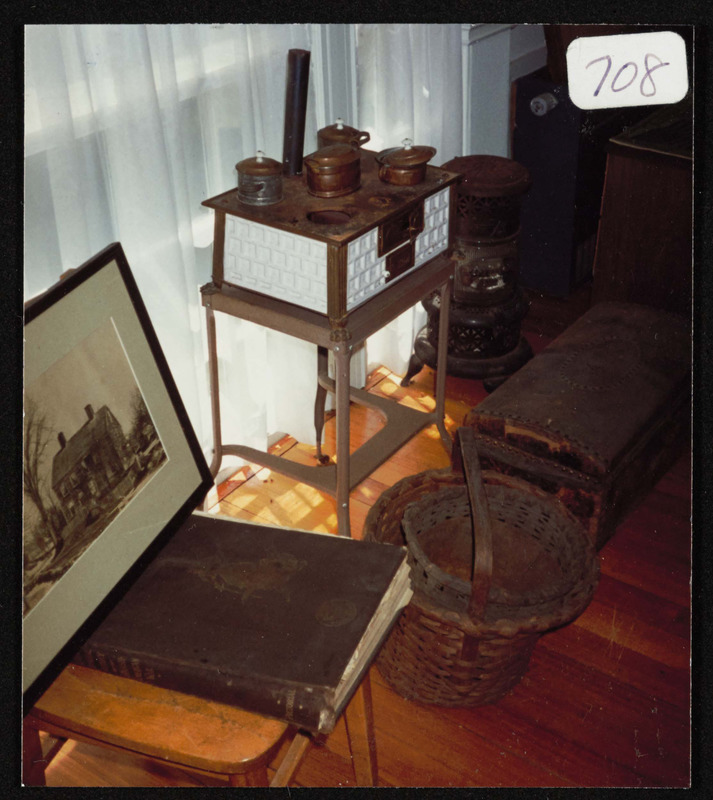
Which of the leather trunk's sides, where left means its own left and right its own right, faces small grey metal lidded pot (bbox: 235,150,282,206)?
right

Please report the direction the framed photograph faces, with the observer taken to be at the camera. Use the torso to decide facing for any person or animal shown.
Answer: facing the viewer and to the right of the viewer

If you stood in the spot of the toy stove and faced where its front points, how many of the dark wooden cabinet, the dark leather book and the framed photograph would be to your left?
1

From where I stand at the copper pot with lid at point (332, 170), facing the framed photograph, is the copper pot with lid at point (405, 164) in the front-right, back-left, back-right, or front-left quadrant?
back-left

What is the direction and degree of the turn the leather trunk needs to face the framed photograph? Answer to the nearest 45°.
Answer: approximately 90° to its right

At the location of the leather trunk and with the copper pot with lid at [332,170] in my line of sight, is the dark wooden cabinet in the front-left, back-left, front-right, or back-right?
back-right

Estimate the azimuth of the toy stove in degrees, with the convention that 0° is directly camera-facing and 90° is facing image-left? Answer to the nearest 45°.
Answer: approximately 315°

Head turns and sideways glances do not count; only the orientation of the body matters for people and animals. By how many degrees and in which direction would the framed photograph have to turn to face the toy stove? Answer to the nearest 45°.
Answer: approximately 90° to its left

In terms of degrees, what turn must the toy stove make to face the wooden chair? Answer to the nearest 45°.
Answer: approximately 45° to its right

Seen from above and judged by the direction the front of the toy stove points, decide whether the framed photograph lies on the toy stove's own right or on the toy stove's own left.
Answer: on the toy stove's own right
